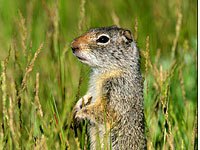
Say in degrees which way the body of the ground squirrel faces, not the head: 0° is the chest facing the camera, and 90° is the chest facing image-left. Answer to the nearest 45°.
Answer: approximately 90°
